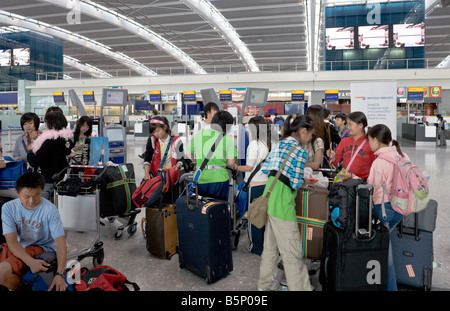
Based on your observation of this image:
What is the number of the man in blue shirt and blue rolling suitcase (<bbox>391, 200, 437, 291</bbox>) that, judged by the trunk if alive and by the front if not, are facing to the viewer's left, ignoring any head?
0

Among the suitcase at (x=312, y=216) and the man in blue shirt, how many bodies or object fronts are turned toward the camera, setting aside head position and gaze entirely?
2

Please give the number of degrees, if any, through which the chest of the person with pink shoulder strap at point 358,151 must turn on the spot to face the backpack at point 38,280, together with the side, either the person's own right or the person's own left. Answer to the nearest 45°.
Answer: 0° — they already face it

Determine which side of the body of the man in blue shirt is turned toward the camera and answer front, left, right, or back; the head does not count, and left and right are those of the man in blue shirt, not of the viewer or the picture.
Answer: front

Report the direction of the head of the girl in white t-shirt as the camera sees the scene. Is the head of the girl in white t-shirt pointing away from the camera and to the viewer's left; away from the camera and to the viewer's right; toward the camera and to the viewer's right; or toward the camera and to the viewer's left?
away from the camera and to the viewer's left

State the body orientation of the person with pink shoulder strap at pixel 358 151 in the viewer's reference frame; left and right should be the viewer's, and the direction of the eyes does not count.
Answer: facing the viewer and to the left of the viewer
